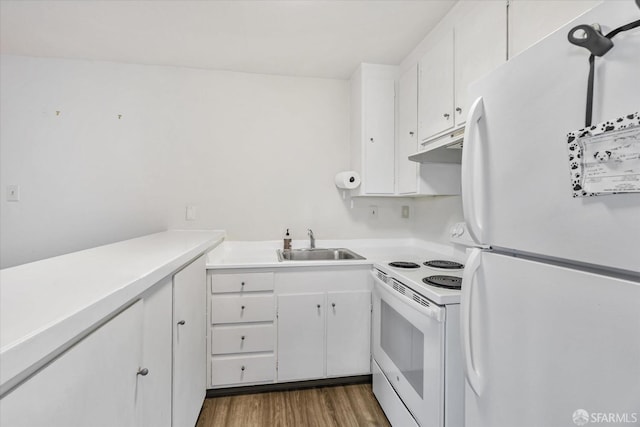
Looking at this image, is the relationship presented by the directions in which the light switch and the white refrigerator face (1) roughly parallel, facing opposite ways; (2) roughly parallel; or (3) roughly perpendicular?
roughly perpendicular

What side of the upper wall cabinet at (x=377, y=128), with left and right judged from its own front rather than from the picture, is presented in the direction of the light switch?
right

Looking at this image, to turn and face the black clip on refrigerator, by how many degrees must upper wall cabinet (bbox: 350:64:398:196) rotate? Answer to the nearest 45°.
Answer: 0° — it already faces it

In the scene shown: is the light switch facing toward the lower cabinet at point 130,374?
yes

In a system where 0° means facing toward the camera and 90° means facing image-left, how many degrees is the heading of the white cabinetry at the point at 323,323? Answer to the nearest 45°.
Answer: approximately 0°

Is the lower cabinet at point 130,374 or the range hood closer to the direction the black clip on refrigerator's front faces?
the lower cabinet

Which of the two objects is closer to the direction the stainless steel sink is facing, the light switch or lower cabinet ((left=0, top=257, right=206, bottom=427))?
the lower cabinet

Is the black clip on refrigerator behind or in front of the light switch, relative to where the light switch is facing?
in front

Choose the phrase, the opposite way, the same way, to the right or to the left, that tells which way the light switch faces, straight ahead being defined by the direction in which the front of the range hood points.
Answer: to the left

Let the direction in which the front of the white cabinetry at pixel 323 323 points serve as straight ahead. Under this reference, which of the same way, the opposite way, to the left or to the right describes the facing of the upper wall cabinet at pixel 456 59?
to the right
